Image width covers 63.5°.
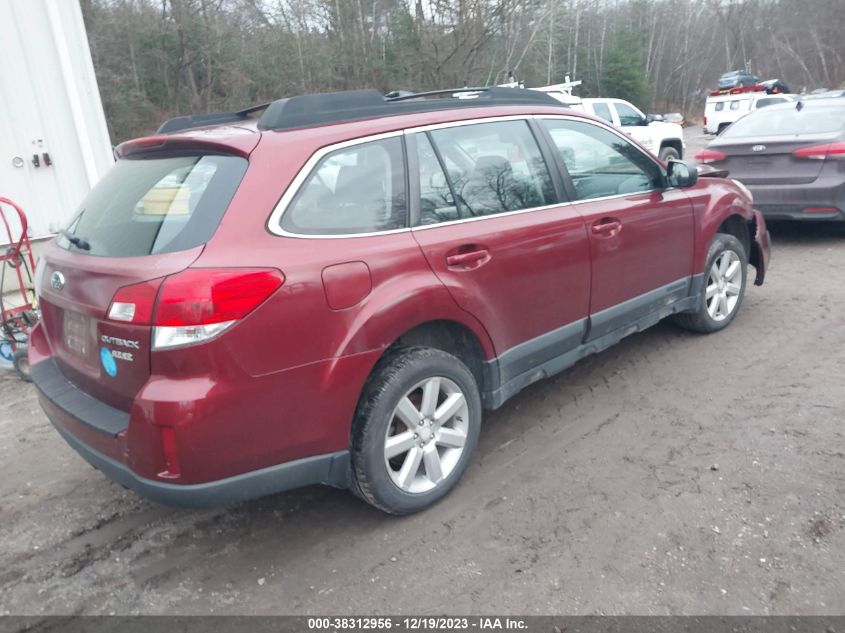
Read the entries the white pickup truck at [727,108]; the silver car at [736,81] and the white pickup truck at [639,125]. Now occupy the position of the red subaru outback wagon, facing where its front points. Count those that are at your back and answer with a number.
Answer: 0

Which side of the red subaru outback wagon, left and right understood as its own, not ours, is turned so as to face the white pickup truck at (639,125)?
front

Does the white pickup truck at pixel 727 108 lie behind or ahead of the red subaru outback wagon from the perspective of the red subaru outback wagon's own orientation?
ahead

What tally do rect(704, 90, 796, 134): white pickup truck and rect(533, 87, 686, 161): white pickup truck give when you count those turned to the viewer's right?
2

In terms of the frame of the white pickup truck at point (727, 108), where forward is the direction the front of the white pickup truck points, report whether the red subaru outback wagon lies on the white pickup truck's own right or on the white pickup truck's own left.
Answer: on the white pickup truck's own right

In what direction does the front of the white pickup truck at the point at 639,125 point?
to the viewer's right

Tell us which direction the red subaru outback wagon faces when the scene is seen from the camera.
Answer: facing away from the viewer and to the right of the viewer

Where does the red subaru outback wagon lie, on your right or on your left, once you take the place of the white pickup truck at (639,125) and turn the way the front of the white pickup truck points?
on your right

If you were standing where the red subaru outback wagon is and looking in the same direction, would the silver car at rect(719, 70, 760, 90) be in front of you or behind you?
in front
